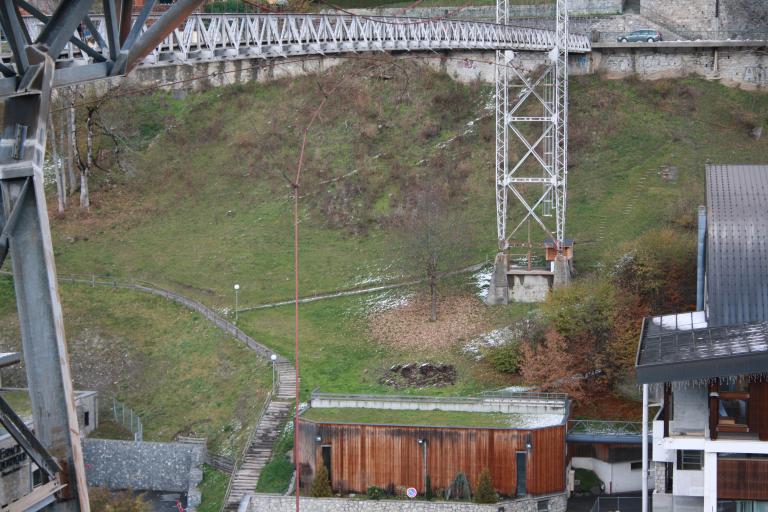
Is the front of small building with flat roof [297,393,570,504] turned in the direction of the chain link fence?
no

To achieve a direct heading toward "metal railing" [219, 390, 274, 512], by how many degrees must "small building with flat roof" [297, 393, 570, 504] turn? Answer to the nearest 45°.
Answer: approximately 90° to its right

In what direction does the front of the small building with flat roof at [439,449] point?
toward the camera

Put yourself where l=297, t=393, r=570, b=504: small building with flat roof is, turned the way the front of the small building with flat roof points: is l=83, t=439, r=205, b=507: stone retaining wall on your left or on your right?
on your right

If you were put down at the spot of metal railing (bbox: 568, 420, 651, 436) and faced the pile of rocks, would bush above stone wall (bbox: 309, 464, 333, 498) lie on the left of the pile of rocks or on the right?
left

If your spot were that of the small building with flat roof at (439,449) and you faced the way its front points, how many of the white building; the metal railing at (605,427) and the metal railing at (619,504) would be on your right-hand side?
0

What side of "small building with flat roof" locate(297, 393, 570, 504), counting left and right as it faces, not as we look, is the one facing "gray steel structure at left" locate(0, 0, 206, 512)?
front

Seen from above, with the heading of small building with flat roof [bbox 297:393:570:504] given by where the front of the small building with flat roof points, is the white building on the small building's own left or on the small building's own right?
on the small building's own left

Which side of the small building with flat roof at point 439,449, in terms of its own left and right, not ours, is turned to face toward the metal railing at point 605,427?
left

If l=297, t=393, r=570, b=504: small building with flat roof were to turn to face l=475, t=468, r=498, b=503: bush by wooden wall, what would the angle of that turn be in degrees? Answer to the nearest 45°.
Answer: approximately 45° to its left

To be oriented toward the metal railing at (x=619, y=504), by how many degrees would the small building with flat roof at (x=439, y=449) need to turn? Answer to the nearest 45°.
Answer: approximately 90° to its left

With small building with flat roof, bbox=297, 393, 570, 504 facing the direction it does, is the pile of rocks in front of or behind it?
behind

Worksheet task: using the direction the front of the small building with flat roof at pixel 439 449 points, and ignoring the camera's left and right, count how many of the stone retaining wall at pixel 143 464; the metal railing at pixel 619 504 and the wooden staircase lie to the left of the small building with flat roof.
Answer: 1

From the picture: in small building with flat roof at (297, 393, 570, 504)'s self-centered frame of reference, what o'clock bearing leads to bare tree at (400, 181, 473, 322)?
The bare tree is roughly at 6 o'clock from the small building with flat roof.

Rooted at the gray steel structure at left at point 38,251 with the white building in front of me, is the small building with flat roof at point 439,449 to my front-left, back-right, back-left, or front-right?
front-left

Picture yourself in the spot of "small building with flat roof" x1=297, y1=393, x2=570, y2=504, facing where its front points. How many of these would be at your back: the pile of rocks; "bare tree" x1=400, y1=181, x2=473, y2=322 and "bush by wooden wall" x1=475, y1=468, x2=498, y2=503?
2
